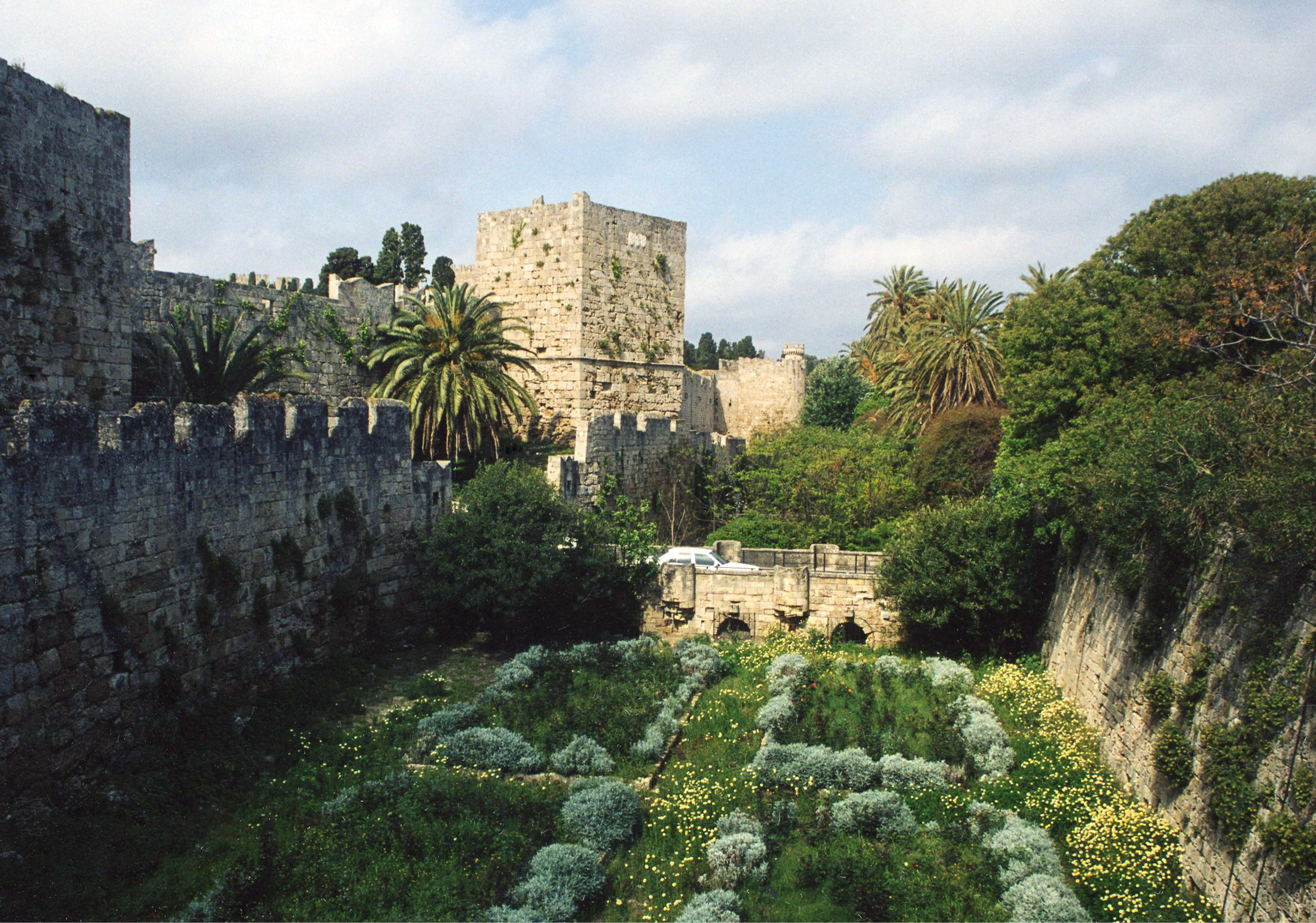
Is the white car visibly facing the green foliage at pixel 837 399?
no

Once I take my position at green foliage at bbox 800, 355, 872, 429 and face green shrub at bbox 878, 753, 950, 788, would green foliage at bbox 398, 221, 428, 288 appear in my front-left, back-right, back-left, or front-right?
back-right

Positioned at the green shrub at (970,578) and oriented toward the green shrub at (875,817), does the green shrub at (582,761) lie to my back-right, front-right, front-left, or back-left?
front-right

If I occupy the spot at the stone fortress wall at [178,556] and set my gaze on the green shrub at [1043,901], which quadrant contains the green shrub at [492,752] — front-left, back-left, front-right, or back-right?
front-left
